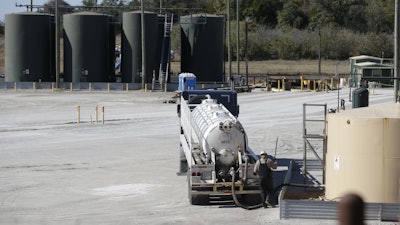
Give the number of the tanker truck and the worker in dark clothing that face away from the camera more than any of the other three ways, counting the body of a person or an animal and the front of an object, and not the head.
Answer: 1

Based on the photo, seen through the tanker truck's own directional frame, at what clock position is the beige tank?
The beige tank is roughly at 4 o'clock from the tanker truck.

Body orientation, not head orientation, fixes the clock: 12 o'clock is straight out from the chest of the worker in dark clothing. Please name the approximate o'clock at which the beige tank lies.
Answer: The beige tank is roughly at 10 o'clock from the worker in dark clothing.

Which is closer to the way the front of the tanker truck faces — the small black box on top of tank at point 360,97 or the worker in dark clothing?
the small black box on top of tank

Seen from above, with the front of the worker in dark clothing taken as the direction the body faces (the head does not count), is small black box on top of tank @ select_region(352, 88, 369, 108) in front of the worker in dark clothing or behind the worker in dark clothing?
behind

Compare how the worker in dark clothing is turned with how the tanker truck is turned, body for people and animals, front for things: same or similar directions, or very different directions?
very different directions

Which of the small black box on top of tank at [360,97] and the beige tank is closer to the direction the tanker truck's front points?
the small black box on top of tank

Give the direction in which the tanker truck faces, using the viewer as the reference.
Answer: facing away from the viewer
